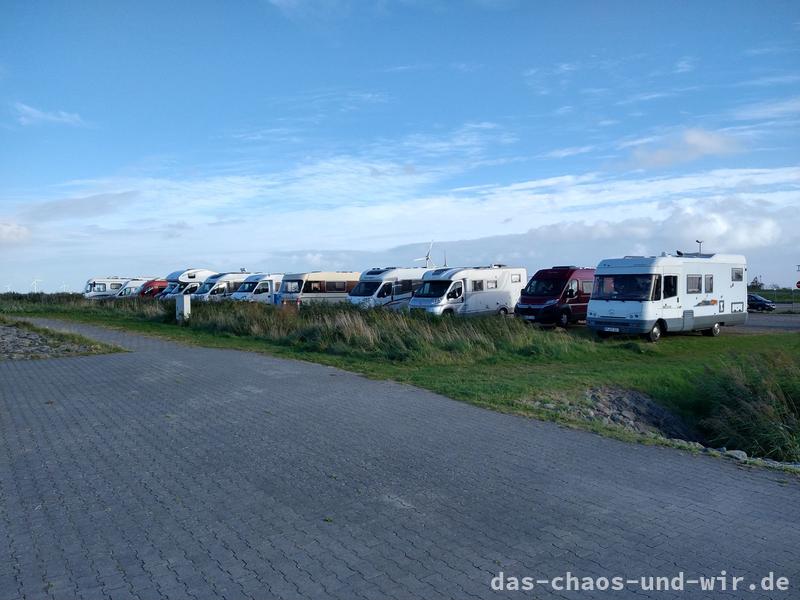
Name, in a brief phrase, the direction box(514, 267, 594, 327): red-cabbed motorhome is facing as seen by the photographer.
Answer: facing the viewer and to the left of the viewer

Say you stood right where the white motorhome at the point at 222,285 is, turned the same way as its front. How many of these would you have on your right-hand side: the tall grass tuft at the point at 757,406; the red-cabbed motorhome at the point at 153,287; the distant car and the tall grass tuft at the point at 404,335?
1

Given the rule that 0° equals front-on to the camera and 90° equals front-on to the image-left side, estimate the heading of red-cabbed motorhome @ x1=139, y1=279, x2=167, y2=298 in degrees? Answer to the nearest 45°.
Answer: approximately 45°

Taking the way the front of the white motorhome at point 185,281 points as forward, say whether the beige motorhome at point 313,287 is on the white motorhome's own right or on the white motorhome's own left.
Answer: on the white motorhome's own left

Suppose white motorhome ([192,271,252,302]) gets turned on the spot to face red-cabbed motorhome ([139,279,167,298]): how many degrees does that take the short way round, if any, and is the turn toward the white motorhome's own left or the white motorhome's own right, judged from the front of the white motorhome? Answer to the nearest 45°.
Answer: approximately 90° to the white motorhome's own right

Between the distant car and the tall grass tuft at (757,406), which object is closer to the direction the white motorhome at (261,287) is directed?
the tall grass tuft

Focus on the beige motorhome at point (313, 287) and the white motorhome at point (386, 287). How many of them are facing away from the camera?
0

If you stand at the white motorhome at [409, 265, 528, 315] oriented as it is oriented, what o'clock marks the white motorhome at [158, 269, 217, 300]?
the white motorhome at [158, 269, 217, 300] is roughly at 3 o'clock from the white motorhome at [409, 265, 528, 315].

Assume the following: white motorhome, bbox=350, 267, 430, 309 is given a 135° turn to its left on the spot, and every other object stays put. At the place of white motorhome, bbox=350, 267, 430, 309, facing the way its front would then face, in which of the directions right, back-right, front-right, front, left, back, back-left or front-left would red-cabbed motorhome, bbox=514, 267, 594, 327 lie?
front-right

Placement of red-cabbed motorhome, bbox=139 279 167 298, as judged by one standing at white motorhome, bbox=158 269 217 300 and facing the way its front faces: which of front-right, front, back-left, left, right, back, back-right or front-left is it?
right

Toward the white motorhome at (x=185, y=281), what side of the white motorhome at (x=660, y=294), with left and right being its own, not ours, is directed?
right

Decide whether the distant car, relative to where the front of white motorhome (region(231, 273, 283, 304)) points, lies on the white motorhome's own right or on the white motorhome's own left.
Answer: on the white motorhome's own left

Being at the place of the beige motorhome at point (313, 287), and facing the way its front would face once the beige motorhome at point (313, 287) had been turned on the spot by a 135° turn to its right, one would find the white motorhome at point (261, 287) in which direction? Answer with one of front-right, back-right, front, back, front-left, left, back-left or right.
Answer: front-left
